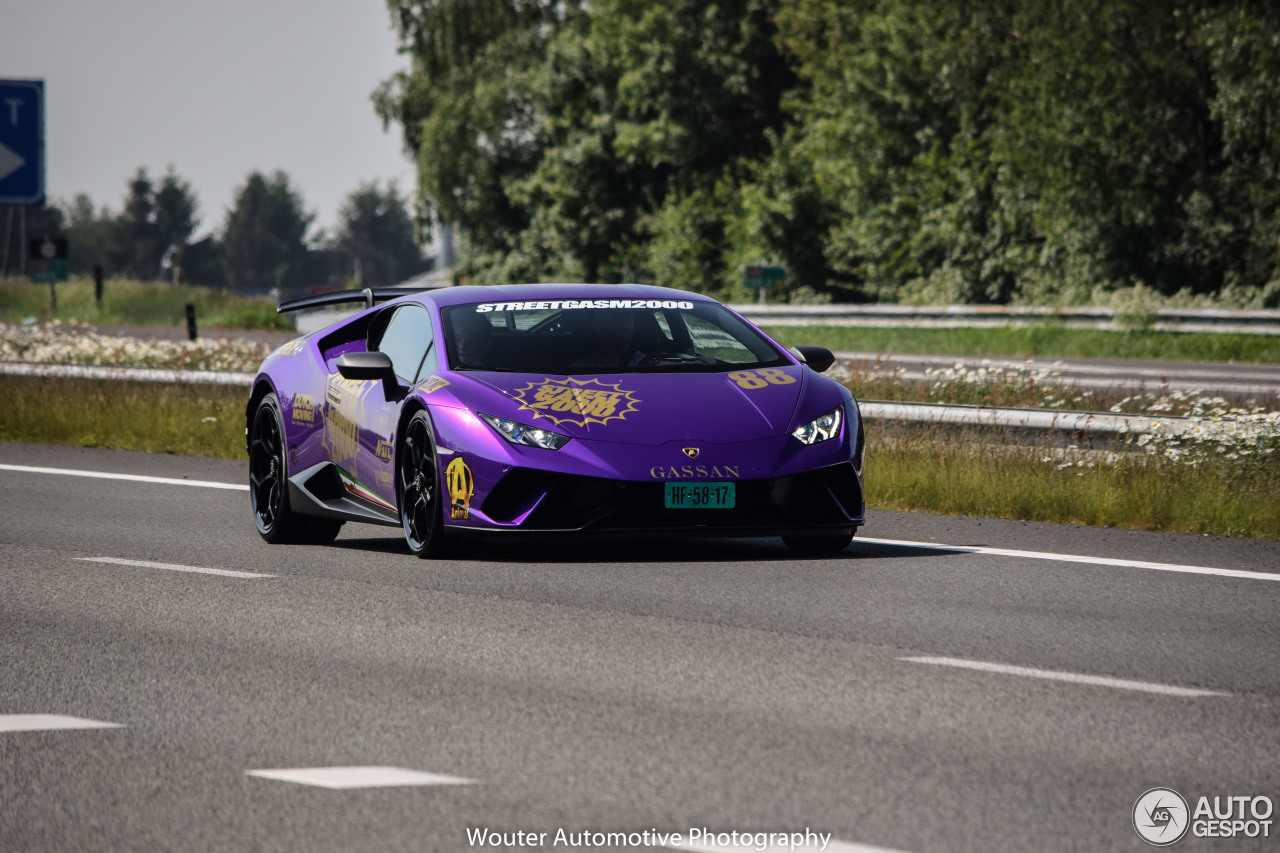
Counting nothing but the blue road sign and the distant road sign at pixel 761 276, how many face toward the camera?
2

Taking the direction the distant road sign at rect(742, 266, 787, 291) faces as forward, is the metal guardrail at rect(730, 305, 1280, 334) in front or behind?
in front

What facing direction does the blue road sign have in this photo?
toward the camera

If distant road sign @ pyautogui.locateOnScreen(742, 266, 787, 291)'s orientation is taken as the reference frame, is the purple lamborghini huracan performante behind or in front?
in front

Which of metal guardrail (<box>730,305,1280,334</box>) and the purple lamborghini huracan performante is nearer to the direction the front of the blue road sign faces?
the purple lamborghini huracan performante

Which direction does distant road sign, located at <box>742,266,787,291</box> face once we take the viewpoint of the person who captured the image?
facing the viewer

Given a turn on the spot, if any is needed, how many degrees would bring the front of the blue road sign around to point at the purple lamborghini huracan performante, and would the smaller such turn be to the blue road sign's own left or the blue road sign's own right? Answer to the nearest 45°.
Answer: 0° — it already faces it

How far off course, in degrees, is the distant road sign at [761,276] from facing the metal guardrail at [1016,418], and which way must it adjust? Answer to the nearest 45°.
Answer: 0° — it already faces it
